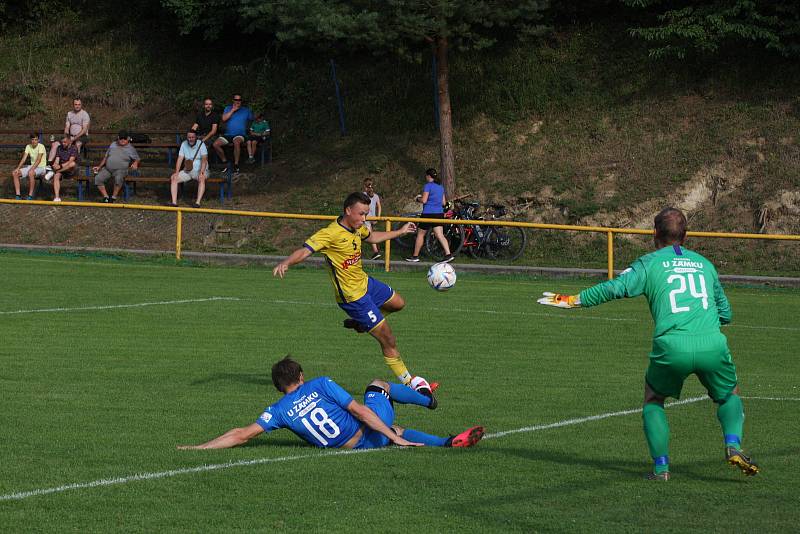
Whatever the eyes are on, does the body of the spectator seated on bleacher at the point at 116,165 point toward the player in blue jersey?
yes

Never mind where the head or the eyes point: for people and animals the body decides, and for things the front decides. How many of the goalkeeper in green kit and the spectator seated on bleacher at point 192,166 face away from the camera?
1

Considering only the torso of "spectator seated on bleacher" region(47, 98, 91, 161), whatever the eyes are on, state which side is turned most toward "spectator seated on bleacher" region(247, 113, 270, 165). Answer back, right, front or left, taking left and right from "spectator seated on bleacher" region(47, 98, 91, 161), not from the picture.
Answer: left

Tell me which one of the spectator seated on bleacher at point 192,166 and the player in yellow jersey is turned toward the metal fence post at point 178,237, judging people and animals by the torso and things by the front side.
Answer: the spectator seated on bleacher

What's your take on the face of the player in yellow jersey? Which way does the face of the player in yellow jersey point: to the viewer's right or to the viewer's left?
to the viewer's right

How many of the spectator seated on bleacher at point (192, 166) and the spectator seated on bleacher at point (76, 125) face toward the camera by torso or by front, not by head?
2

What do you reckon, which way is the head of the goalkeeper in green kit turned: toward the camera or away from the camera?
away from the camera

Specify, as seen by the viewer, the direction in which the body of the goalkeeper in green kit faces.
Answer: away from the camera

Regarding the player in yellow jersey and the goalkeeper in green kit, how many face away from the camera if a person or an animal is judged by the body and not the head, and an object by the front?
1

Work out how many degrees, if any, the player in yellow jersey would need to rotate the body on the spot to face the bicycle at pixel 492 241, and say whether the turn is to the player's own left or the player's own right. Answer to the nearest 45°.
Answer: approximately 135° to the player's own left

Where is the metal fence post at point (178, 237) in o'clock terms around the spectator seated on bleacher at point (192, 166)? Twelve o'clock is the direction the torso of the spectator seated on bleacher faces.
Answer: The metal fence post is roughly at 12 o'clock from the spectator seated on bleacher.
